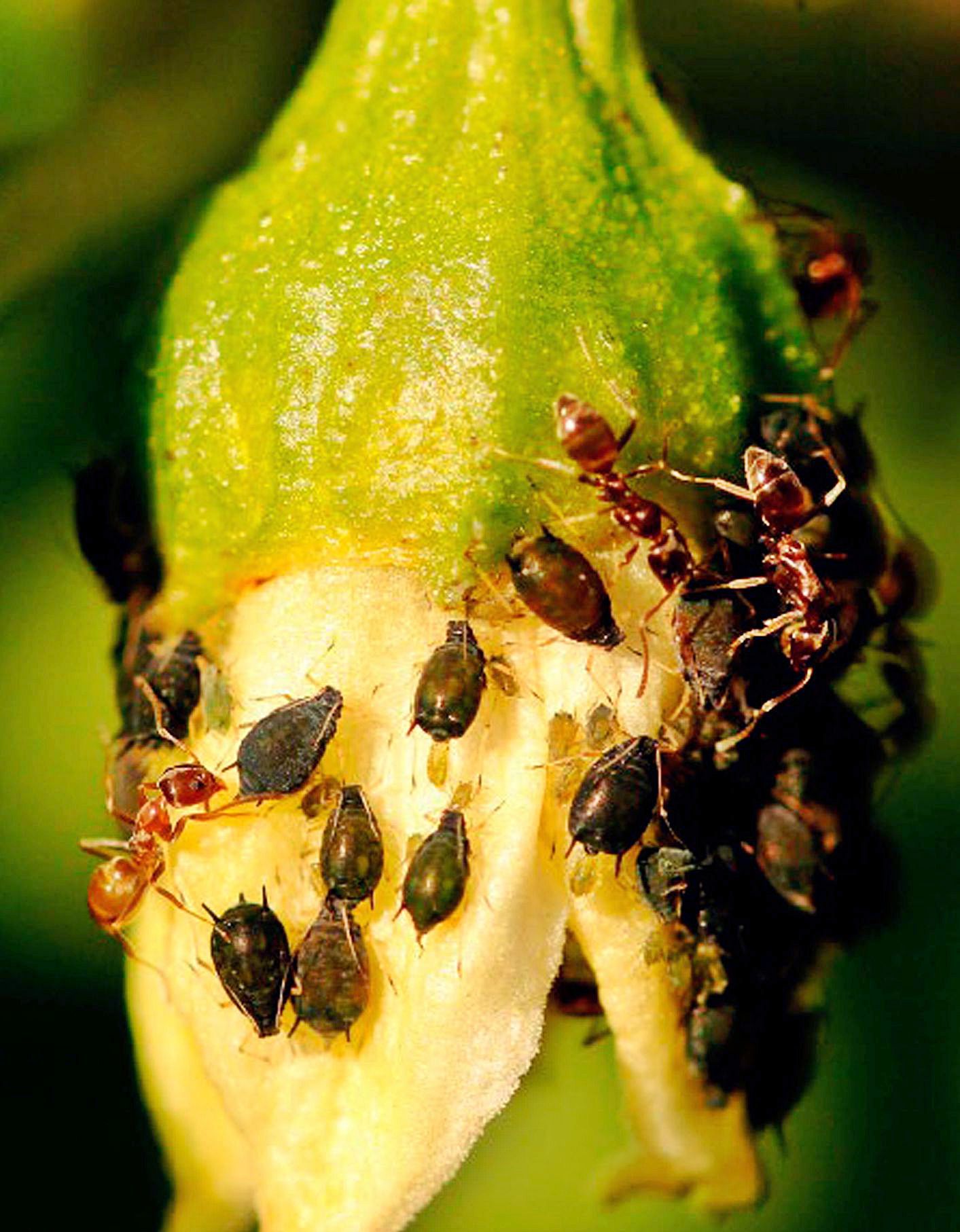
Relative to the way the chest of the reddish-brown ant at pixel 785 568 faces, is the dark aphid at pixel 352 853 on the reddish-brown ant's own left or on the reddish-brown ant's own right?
on the reddish-brown ant's own right

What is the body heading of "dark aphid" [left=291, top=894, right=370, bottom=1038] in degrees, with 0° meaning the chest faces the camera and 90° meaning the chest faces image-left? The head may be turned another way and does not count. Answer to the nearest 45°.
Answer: approximately 180°

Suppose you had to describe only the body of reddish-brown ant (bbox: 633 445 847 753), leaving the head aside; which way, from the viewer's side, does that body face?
toward the camera

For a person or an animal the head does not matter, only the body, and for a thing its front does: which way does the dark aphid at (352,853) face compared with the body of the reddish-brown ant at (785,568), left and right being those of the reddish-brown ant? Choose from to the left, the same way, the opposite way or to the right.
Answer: the opposite way

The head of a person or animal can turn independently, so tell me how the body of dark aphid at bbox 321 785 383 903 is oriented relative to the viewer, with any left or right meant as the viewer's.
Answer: facing away from the viewer

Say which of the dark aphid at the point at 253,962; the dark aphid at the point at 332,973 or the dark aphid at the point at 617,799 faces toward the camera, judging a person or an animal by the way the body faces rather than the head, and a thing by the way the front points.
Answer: the dark aphid at the point at 253,962

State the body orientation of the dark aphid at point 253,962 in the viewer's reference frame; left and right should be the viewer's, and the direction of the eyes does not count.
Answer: facing the viewer

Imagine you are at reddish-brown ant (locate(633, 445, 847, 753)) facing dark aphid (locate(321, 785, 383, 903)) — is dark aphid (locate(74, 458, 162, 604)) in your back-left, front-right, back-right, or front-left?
front-right
